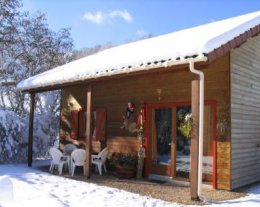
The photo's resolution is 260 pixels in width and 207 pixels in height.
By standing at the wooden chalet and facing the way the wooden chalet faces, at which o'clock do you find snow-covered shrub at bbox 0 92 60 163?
The snow-covered shrub is roughly at 3 o'clock from the wooden chalet.

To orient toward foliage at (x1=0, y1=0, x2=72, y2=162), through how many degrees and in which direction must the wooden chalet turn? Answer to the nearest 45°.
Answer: approximately 90° to its right

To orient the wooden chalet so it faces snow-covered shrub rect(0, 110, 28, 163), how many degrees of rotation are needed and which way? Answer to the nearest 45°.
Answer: approximately 90° to its right

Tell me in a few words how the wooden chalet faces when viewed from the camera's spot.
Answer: facing the viewer and to the left of the viewer
